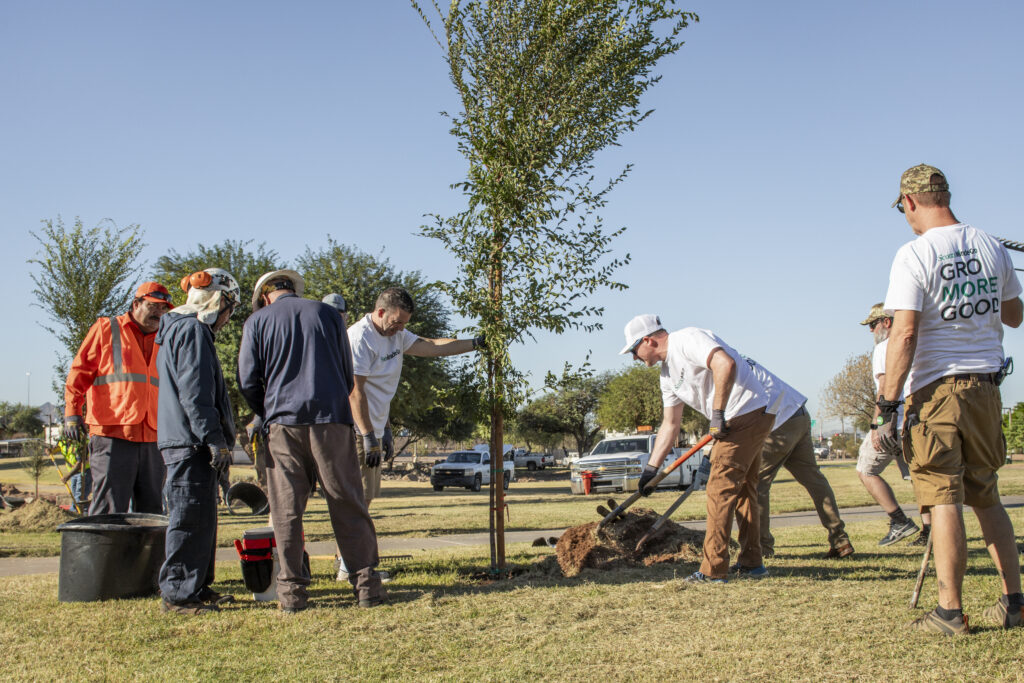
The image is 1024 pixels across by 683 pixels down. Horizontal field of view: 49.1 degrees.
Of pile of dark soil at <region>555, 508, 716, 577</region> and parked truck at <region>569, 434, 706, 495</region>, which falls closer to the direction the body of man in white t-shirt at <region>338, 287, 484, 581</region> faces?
the pile of dark soil

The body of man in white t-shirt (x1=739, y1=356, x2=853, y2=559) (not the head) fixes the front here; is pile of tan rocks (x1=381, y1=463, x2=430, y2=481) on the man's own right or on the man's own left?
on the man's own right

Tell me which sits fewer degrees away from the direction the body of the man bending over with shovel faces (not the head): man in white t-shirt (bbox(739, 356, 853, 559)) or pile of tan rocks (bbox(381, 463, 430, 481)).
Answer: the pile of tan rocks

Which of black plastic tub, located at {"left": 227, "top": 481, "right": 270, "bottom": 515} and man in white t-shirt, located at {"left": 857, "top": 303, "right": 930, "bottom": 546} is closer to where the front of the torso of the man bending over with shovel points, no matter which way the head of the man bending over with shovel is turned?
the black plastic tub

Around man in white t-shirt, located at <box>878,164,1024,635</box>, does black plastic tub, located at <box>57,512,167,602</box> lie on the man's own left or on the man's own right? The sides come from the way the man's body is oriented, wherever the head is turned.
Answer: on the man's own left

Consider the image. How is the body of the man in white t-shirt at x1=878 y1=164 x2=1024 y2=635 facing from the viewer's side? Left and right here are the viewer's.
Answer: facing away from the viewer and to the left of the viewer

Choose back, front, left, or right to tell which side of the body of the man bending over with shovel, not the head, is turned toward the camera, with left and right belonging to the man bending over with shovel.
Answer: left

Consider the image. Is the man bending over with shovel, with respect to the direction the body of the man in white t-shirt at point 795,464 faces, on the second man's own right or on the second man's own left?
on the second man's own left

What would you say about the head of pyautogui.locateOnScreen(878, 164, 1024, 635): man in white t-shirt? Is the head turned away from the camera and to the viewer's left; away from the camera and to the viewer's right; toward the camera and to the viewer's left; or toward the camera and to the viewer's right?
away from the camera and to the viewer's left

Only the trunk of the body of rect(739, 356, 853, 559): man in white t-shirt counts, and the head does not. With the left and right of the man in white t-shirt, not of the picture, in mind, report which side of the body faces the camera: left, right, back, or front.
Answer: left
